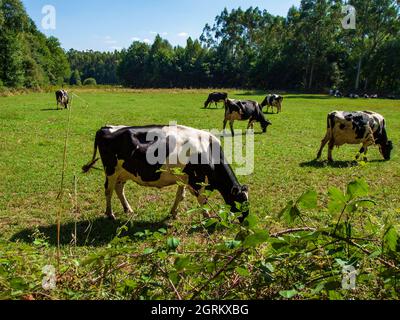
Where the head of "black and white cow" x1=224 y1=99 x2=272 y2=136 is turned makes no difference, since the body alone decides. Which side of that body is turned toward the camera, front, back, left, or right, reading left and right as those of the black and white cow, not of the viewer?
right

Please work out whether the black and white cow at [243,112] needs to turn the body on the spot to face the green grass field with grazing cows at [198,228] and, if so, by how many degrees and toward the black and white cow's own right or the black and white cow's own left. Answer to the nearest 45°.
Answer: approximately 90° to the black and white cow's own right

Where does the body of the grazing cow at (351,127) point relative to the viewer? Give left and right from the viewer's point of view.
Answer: facing to the right of the viewer

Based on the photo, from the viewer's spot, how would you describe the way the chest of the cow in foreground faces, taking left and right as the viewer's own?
facing to the right of the viewer

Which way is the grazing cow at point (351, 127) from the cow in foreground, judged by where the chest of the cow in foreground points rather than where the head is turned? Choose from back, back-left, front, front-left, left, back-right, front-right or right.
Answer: front-left
